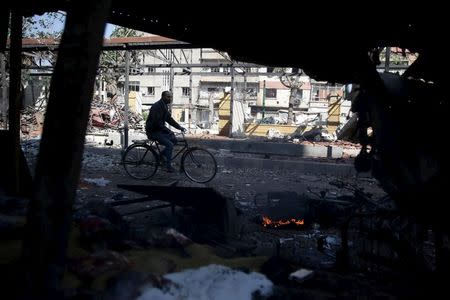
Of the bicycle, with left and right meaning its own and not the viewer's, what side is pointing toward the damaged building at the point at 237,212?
right

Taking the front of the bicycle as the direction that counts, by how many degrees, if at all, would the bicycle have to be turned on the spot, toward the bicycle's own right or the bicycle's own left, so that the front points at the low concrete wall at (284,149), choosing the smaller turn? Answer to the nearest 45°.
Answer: approximately 45° to the bicycle's own left

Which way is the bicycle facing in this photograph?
to the viewer's right

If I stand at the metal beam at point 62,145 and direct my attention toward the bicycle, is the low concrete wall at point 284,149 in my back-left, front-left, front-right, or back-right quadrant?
front-right

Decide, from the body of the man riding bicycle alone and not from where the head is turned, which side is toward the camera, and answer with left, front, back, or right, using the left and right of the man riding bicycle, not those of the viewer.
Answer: right

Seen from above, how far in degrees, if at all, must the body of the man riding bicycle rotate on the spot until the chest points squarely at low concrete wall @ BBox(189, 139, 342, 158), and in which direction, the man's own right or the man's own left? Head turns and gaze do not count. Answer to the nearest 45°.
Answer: approximately 45° to the man's own left

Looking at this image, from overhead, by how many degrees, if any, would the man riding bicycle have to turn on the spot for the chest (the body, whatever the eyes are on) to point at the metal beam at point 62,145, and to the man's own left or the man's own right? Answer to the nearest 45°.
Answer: approximately 90° to the man's own right

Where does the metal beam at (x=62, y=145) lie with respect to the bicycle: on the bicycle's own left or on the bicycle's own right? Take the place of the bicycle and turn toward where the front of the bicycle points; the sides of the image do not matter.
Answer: on the bicycle's own right
